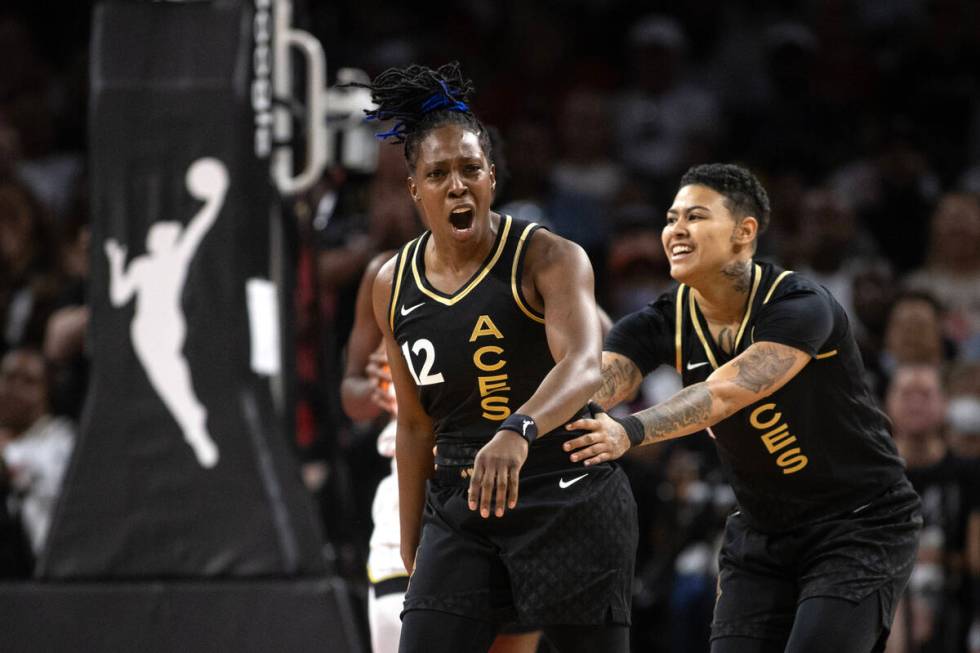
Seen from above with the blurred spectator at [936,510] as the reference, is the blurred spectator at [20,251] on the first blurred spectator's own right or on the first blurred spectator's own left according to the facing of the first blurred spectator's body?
on the first blurred spectator's own right

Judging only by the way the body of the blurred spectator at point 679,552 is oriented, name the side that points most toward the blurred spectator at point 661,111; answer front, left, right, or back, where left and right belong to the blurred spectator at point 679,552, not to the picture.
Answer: back

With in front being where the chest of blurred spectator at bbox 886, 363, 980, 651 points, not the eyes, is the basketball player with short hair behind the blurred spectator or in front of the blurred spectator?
in front

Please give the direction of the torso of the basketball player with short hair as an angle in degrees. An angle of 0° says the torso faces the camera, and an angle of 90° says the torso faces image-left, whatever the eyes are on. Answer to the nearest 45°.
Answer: approximately 45°

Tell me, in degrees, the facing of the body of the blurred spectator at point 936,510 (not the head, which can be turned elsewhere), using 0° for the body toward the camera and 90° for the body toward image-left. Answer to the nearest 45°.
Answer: approximately 0°

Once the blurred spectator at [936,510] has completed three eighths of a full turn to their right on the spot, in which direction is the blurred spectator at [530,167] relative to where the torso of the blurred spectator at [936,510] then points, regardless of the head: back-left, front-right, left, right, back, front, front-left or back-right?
front

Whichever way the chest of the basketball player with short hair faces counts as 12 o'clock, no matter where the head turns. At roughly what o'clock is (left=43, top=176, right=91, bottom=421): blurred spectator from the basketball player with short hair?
The blurred spectator is roughly at 3 o'clock from the basketball player with short hair.

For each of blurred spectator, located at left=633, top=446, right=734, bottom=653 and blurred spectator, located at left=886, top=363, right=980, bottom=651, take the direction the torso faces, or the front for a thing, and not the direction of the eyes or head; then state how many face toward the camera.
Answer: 2

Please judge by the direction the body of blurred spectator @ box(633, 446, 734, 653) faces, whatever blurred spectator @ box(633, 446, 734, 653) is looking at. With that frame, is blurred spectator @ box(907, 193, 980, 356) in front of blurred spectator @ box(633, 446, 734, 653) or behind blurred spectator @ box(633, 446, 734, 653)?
behind

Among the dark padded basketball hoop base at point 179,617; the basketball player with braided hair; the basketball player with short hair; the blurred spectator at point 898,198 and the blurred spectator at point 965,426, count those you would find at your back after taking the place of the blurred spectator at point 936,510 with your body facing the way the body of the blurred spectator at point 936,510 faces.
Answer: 2

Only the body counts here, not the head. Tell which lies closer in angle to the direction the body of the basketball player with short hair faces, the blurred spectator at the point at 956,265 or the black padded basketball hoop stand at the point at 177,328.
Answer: the black padded basketball hoop stand

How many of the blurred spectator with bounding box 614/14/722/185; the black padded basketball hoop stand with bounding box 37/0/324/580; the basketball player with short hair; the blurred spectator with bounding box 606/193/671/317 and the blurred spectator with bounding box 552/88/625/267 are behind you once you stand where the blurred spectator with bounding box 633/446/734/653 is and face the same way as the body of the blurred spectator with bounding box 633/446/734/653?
3
